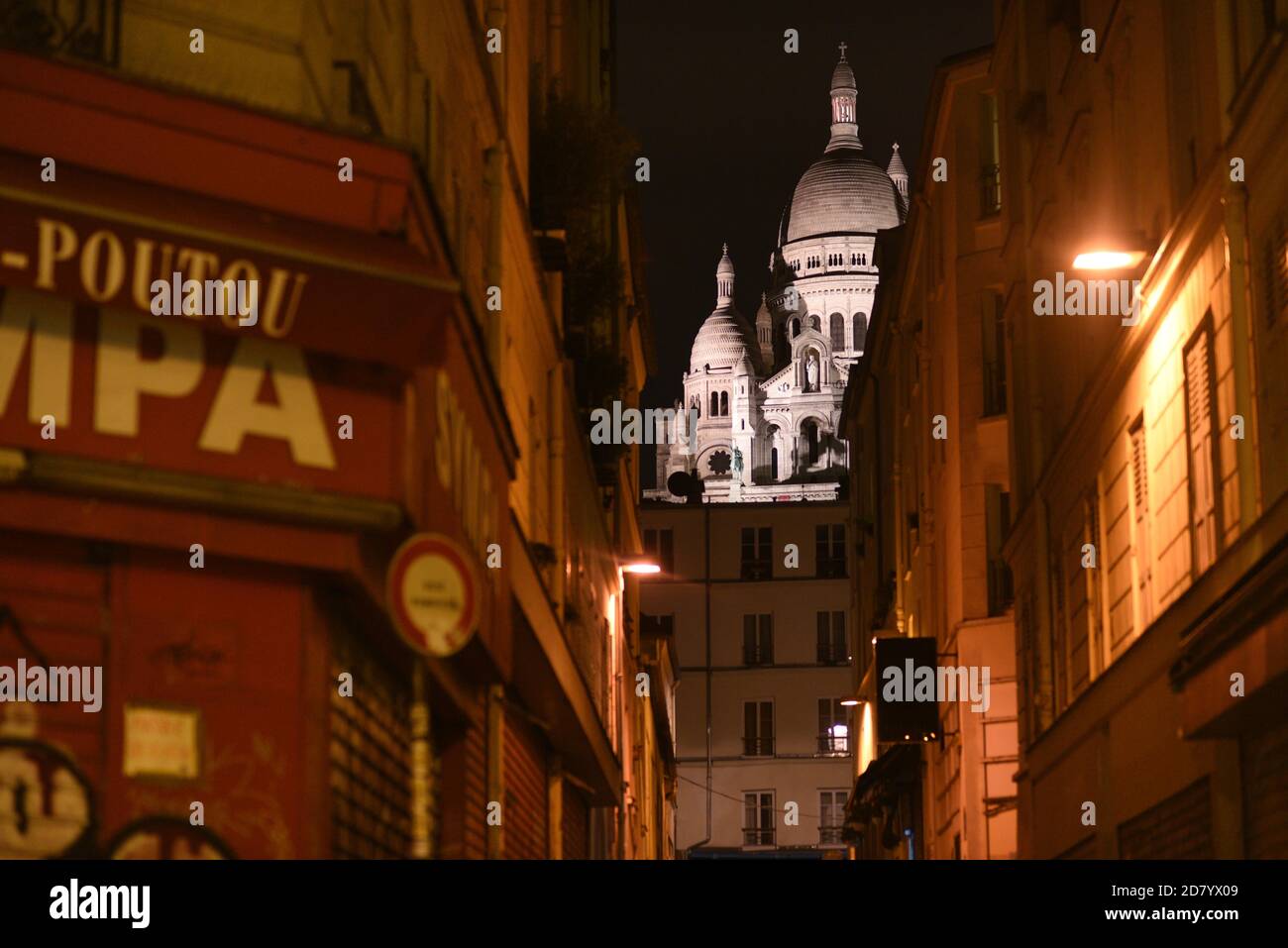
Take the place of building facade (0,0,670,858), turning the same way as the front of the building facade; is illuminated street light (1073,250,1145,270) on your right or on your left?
on your left

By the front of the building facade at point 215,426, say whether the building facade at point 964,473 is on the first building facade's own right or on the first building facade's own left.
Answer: on the first building facade's own left

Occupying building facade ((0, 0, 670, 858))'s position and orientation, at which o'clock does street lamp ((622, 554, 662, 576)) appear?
The street lamp is roughly at 8 o'clock from the building facade.

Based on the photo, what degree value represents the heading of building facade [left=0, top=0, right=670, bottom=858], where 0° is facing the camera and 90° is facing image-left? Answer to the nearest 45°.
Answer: approximately 315°

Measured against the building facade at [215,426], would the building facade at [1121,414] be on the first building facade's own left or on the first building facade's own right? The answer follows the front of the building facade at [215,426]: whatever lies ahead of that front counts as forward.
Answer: on the first building facade's own left
